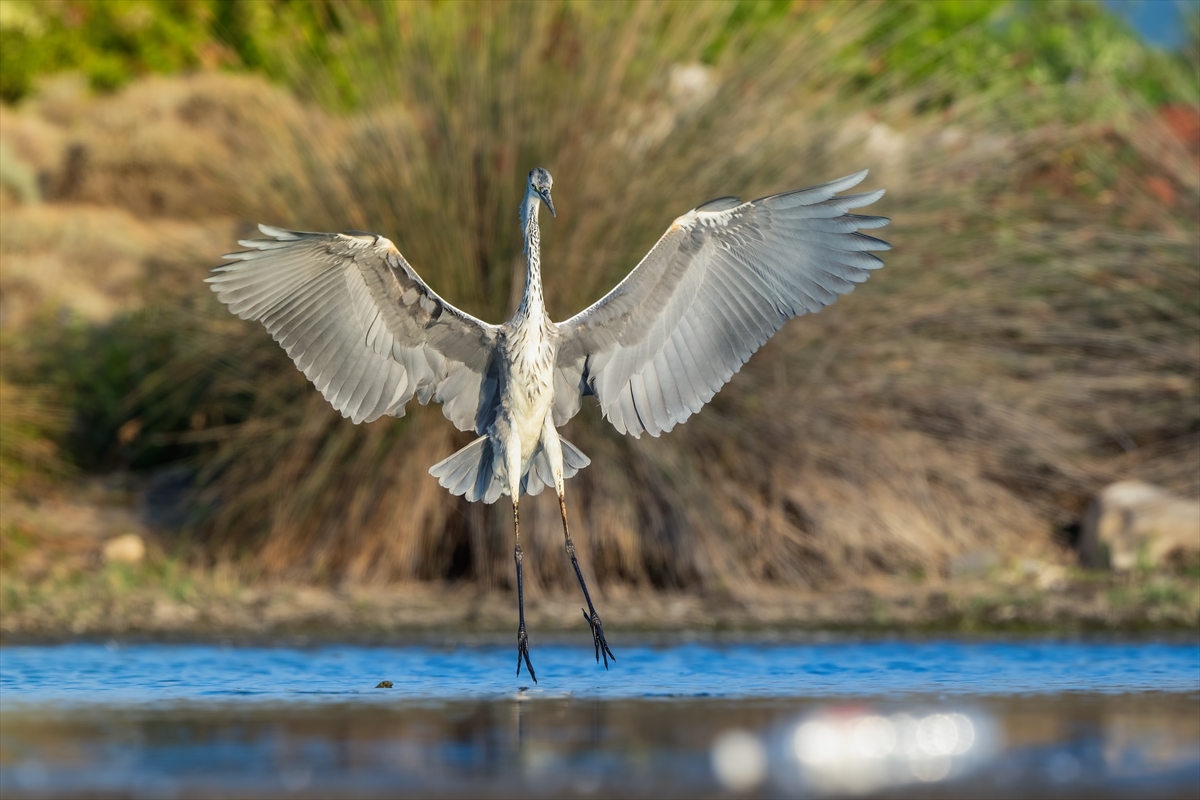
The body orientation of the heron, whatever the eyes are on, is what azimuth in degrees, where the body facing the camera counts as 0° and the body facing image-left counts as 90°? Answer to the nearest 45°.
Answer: approximately 0°

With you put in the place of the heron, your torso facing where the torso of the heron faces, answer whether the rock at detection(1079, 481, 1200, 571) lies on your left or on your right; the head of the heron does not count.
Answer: on your left

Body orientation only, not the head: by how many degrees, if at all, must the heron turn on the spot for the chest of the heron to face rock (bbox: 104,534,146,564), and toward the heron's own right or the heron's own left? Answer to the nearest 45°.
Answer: approximately 135° to the heron's own right
